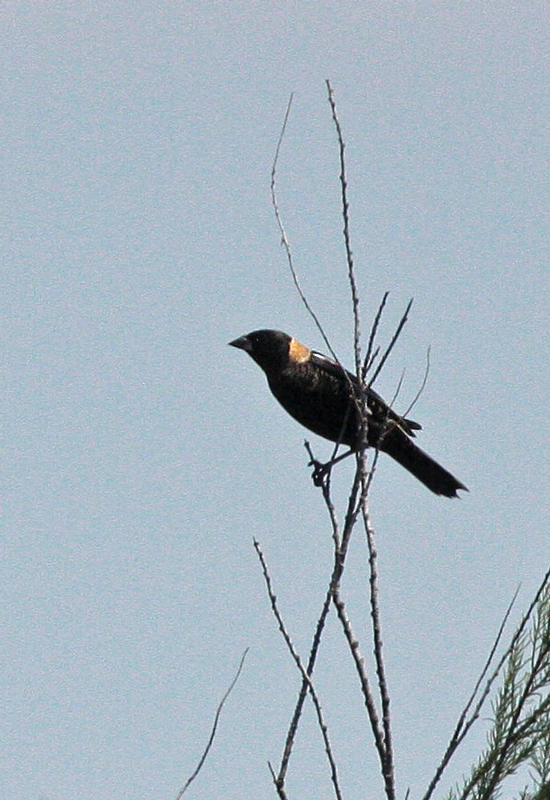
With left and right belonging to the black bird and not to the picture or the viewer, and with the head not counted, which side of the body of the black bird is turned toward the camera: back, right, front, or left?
left
